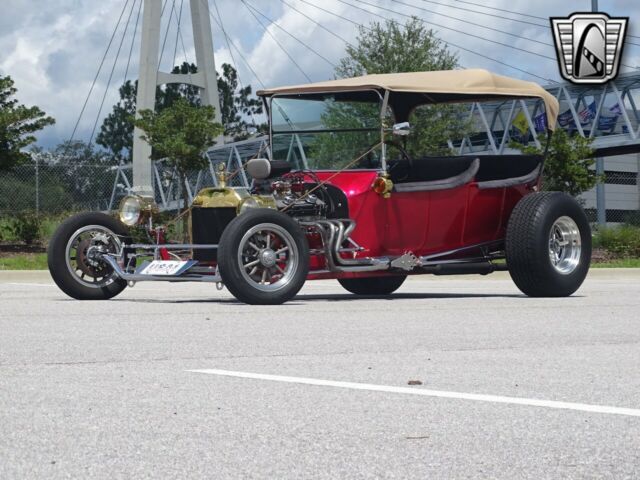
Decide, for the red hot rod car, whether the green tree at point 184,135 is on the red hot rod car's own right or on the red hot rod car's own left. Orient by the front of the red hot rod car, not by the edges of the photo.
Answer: on the red hot rod car's own right

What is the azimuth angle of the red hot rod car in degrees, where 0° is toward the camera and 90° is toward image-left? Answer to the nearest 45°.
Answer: approximately 45°

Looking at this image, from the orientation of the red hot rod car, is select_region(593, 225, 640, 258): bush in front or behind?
behind

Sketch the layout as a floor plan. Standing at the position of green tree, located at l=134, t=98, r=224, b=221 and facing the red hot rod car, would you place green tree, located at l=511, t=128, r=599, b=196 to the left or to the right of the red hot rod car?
left

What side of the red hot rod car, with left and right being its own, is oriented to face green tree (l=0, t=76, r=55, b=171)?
right

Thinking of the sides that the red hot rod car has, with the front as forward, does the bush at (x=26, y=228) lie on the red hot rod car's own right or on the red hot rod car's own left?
on the red hot rod car's own right
